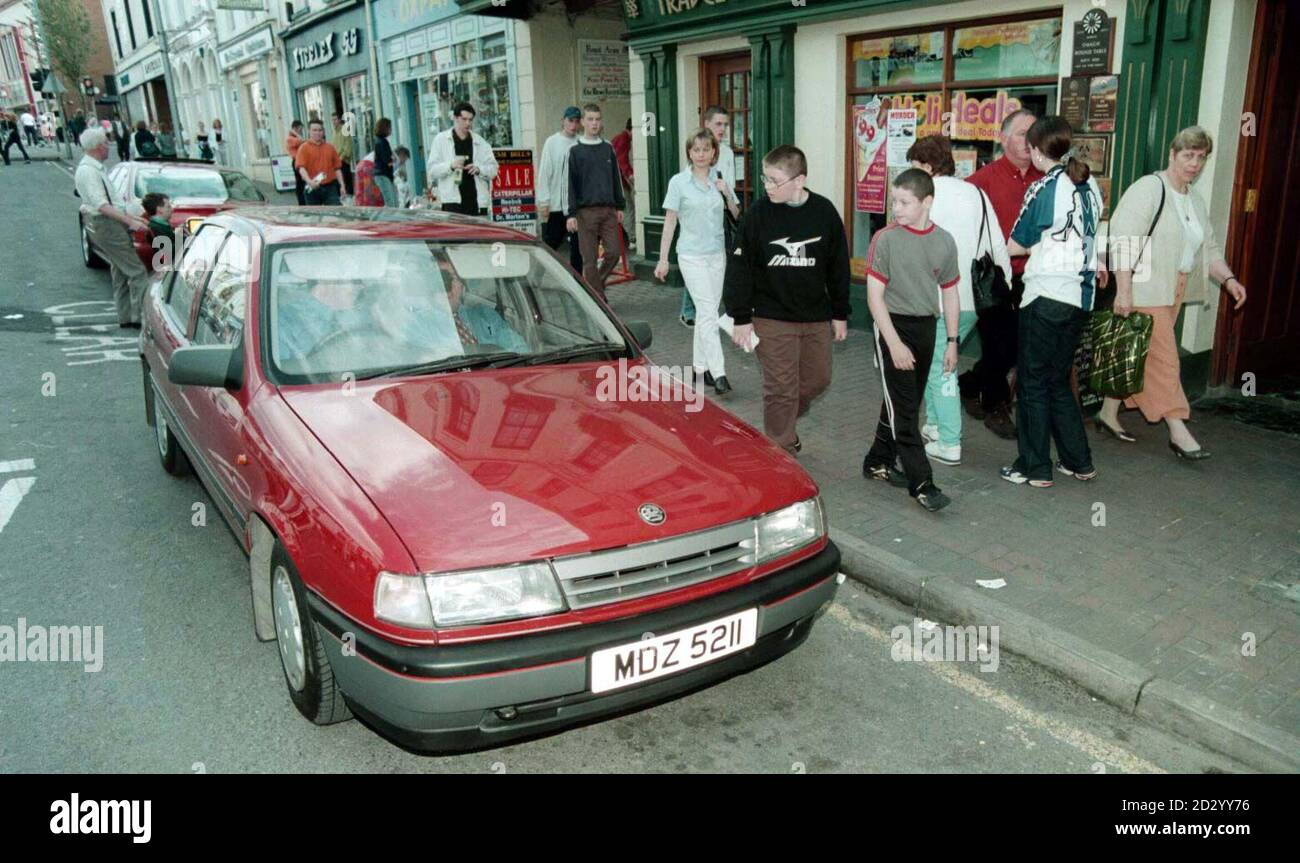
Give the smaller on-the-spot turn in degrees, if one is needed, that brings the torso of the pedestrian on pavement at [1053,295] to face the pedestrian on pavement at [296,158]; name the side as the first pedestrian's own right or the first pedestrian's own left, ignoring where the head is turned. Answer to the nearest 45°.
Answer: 0° — they already face them

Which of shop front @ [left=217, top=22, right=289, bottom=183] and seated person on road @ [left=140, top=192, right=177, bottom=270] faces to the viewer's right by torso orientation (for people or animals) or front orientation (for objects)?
the seated person on road

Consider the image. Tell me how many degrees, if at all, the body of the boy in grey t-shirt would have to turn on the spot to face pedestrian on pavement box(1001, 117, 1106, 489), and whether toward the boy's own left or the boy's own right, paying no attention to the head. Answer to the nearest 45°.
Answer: approximately 90° to the boy's own left

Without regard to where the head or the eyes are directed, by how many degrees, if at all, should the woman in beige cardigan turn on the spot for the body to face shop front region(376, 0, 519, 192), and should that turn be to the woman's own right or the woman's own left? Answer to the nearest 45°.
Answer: approximately 180°

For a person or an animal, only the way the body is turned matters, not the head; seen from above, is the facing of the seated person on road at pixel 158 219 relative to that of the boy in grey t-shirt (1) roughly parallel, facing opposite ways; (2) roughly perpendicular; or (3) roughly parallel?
roughly perpendicular

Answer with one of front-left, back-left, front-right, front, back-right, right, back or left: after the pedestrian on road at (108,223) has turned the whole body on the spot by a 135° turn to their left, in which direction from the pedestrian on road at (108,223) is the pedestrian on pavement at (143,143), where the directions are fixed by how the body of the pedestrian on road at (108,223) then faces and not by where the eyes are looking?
front-right

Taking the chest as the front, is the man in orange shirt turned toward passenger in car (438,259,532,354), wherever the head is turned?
yes

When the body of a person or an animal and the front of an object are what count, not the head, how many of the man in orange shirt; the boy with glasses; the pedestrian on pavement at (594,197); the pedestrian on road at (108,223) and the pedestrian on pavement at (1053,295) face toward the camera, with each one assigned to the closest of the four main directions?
3

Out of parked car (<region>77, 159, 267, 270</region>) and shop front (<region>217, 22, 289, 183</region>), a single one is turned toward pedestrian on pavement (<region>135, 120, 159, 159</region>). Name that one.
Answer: the shop front

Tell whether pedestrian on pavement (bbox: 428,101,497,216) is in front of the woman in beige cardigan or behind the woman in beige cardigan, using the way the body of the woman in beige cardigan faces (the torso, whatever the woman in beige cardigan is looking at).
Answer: behind

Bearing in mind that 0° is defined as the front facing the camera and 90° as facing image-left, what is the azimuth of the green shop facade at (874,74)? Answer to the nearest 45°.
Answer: approximately 45°

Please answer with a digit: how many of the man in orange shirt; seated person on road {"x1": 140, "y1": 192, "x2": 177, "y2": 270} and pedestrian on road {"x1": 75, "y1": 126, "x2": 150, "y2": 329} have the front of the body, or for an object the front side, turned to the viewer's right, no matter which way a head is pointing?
2

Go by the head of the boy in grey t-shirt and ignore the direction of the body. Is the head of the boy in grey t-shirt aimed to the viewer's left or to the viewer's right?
to the viewer's left

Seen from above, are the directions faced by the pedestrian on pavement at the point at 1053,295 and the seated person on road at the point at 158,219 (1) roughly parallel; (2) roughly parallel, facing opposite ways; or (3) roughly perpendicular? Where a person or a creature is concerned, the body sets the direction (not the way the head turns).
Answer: roughly perpendicular

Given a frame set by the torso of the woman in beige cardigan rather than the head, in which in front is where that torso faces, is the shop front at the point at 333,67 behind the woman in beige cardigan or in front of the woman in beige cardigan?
behind
